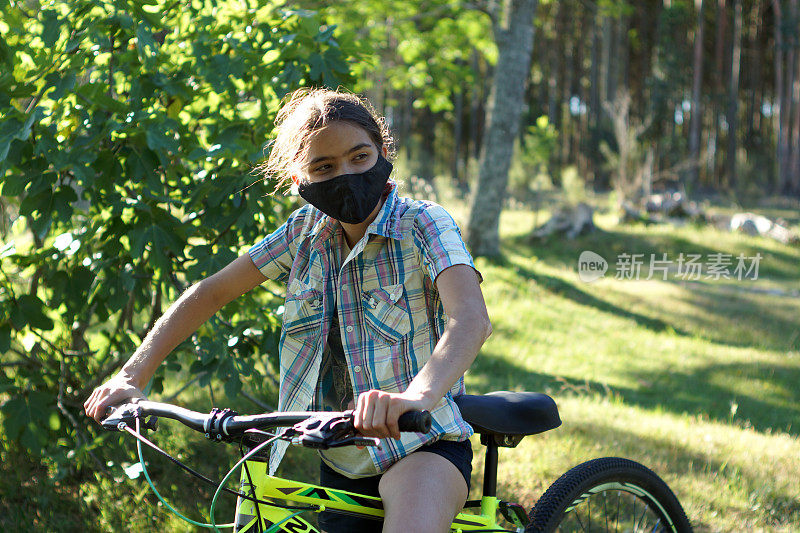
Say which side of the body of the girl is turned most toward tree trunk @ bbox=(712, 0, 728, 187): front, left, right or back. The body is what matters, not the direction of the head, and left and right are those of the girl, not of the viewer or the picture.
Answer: back

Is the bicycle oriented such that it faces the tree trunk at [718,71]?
no

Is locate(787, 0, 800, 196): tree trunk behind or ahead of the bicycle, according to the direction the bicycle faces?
behind

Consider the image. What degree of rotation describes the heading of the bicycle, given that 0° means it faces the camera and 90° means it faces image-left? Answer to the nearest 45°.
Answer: approximately 45°

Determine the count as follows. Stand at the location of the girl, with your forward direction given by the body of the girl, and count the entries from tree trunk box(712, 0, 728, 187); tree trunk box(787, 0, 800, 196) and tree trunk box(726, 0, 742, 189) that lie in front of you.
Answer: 0

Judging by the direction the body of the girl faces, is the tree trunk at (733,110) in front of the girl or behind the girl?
behind

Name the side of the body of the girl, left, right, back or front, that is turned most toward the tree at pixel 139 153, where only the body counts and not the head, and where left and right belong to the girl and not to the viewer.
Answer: right

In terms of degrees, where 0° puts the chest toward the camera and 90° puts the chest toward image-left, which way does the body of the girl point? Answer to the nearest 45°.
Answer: approximately 45°

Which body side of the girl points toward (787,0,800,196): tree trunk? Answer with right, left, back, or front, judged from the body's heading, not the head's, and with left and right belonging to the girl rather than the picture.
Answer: back

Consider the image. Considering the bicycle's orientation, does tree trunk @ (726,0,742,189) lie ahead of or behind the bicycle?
behind

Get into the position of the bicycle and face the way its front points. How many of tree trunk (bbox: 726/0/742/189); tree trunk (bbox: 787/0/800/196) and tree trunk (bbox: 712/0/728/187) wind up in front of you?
0
